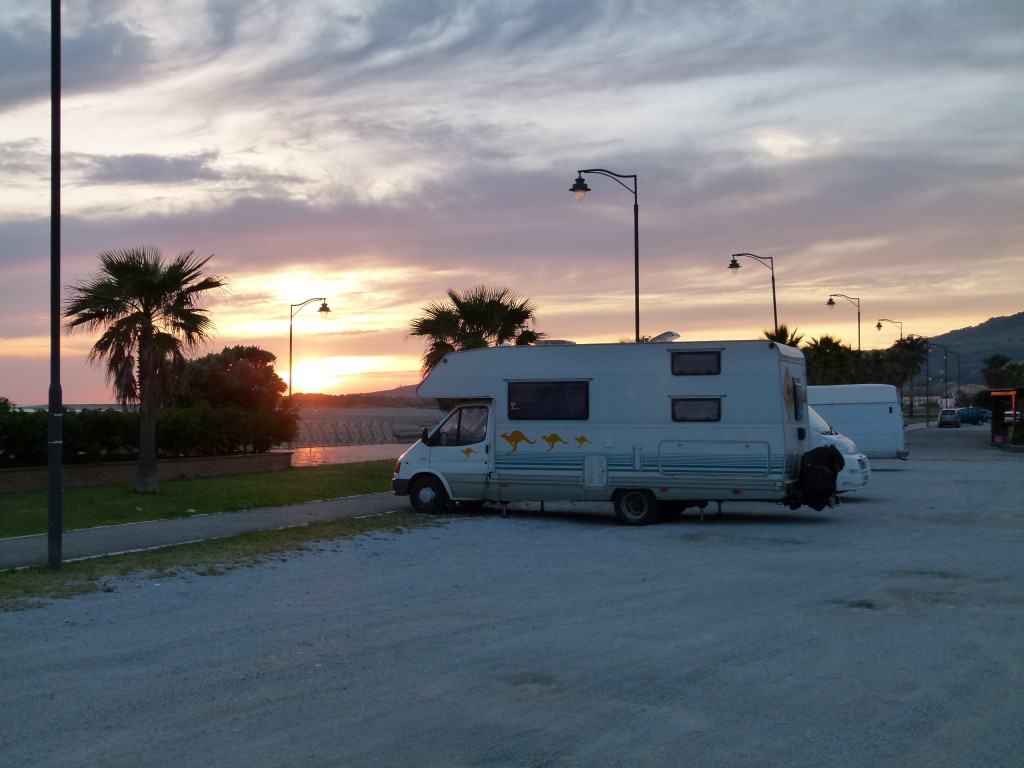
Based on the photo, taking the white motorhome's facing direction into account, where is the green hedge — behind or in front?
in front

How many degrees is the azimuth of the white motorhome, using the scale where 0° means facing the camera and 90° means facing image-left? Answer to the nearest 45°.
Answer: approximately 90°

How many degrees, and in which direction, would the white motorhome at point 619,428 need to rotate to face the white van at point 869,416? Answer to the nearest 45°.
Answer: approximately 135° to its right

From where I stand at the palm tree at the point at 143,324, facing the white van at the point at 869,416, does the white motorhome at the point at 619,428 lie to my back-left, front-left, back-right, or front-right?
front-right

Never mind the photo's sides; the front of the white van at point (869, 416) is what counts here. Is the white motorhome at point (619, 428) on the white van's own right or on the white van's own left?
on the white van's own left

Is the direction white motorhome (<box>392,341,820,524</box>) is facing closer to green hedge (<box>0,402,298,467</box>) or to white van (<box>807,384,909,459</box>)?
the green hedge

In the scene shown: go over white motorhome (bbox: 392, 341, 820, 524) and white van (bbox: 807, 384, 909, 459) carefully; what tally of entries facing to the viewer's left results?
2

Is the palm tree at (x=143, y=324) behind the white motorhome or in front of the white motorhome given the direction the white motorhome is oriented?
in front

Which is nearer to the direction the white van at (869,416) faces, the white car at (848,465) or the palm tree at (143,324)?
the palm tree

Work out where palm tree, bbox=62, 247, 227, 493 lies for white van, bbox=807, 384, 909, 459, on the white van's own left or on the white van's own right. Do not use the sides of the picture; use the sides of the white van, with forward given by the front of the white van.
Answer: on the white van's own left

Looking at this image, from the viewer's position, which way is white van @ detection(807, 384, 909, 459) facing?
facing to the left of the viewer

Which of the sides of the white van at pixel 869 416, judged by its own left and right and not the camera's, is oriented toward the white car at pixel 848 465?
left

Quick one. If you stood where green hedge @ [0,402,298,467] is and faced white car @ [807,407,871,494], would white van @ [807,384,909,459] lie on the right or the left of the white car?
left
